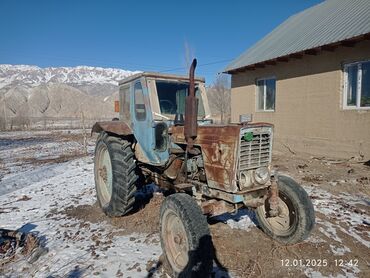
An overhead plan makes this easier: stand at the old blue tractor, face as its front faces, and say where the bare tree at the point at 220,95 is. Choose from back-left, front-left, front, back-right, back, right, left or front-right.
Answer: back-left

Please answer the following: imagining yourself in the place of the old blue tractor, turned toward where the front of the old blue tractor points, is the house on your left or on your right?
on your left

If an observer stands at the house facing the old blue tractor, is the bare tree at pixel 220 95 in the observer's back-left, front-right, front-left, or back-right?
back-right

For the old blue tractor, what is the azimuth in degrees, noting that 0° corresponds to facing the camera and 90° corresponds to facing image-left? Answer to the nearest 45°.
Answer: approximately 315°

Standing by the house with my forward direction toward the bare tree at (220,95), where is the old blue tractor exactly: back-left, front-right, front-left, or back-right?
back-left
